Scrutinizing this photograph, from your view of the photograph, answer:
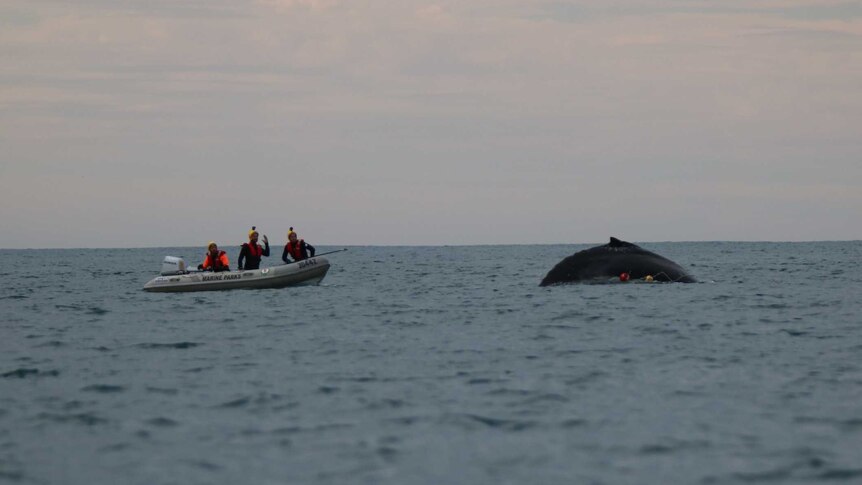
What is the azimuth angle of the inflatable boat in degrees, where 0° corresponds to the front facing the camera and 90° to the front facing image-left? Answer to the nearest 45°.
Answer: approximately 270°
